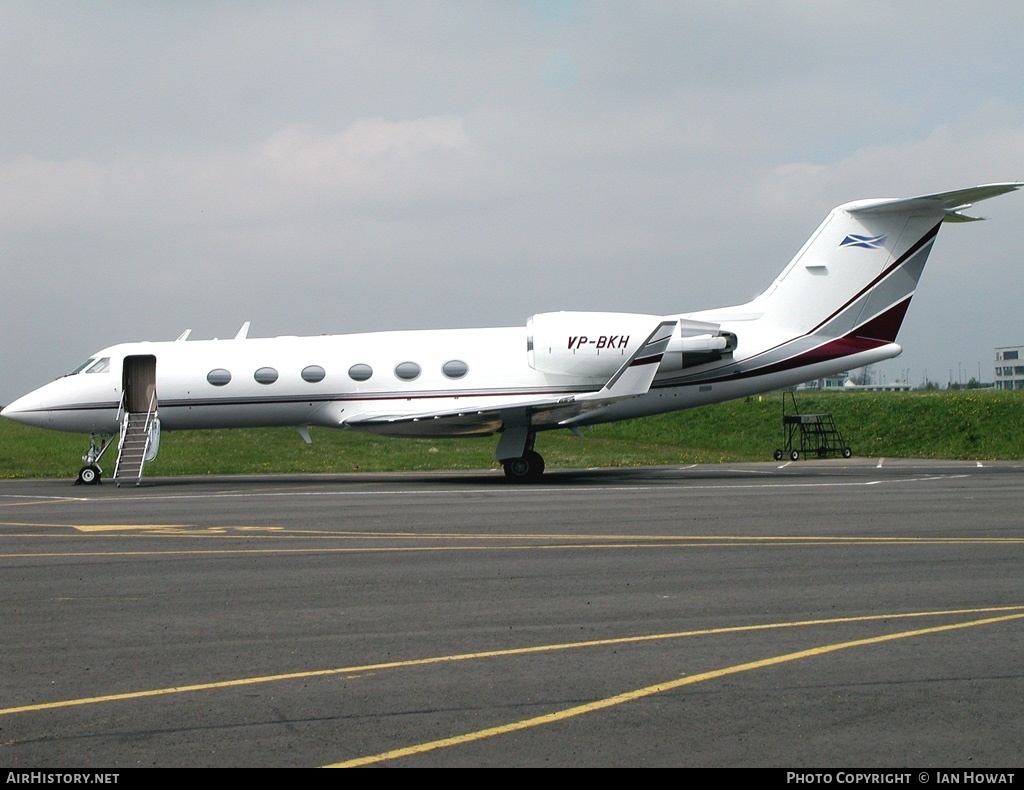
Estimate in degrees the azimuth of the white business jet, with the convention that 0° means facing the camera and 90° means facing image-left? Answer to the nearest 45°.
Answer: approximately 90°
